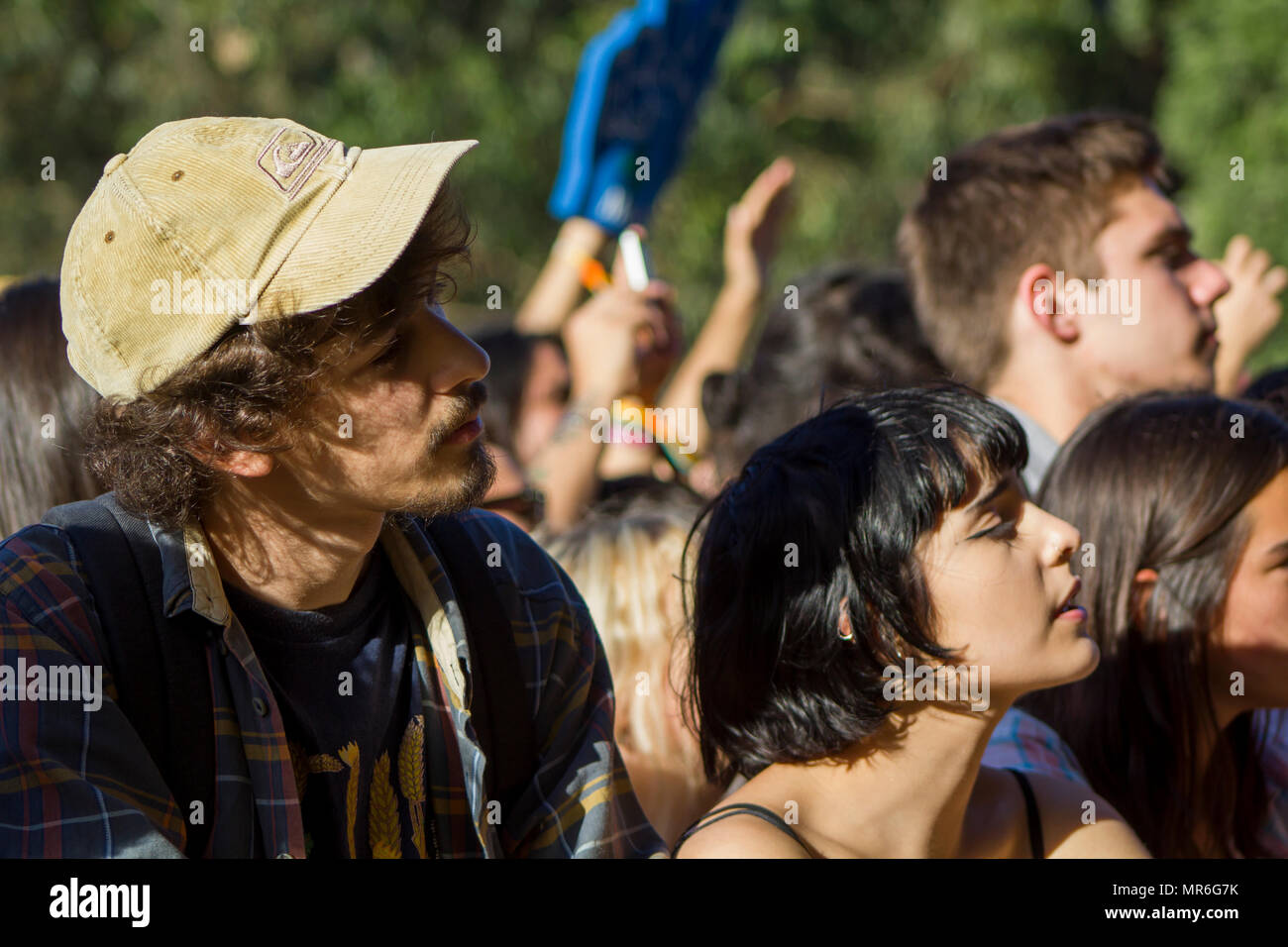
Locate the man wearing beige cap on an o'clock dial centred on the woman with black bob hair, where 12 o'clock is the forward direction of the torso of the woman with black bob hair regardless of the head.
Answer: The man wearing beige cap is roughly at 5 o'clock from the woman with black bob hair.

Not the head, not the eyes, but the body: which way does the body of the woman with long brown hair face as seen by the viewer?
to the viewer's right

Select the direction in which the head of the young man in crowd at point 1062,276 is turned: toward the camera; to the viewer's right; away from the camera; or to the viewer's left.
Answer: to the viewer's right

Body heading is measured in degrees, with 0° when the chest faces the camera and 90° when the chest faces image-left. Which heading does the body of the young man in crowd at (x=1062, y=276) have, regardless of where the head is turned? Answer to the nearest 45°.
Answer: approximately 270°

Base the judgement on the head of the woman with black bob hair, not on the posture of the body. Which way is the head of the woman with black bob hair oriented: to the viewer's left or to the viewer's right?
to the viewer's right

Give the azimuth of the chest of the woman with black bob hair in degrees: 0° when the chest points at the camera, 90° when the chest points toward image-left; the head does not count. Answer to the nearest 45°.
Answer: approximately 270°

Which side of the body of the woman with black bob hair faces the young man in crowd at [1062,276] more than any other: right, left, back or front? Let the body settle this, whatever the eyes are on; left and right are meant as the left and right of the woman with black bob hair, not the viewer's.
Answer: left

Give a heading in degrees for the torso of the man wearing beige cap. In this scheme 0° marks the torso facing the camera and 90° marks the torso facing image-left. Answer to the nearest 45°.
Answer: approximately 315°

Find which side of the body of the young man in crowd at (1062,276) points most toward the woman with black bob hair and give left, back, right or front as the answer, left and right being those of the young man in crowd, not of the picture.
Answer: right

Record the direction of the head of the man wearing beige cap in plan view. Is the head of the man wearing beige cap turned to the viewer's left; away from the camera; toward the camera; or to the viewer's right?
to the viewer's right

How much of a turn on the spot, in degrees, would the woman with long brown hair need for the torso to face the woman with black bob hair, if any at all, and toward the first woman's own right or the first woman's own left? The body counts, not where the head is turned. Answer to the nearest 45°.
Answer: approximately 135° to the first woman's own right

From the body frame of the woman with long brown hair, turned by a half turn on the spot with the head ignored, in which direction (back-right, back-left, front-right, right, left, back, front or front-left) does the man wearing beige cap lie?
front-left

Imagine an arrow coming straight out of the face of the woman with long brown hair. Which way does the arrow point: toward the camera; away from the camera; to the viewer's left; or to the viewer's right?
to the viewer's right
